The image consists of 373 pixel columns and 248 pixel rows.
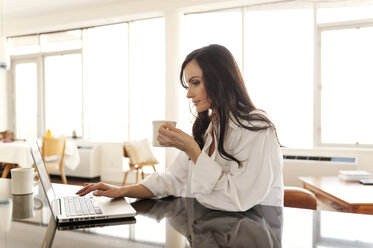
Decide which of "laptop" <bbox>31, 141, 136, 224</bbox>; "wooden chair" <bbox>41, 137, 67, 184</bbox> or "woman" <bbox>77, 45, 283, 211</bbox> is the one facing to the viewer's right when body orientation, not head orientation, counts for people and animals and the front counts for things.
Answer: the laptop

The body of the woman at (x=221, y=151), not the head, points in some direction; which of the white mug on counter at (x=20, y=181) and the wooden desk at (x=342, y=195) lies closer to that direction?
the white mug on counter

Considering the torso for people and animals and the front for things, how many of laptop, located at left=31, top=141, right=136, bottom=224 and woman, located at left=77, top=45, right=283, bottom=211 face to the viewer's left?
1

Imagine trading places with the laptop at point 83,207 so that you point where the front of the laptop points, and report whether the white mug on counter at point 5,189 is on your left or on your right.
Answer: on your left

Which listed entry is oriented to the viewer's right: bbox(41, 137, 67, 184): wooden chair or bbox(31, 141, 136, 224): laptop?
the laptop

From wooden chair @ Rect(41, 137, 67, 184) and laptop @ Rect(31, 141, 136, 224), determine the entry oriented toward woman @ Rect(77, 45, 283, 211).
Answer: the laptop

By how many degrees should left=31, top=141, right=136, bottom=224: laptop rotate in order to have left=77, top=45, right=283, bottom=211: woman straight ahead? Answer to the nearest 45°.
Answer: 0° — it already faces them

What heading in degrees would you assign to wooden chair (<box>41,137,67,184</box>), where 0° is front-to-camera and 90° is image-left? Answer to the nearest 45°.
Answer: approximately 135°

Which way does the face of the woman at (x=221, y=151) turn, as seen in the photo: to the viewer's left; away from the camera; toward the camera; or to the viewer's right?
to the viewer's left

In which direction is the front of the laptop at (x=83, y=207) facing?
to the viewer's right

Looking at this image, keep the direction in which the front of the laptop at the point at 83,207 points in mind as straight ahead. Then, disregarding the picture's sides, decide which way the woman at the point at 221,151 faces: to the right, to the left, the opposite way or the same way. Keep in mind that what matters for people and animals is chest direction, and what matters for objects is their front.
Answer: the opposite way

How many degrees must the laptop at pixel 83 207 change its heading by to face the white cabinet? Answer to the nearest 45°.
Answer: approximately 90° to its left

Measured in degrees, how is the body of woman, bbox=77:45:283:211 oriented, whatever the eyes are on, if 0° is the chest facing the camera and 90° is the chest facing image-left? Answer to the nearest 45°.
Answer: approximately 90°
